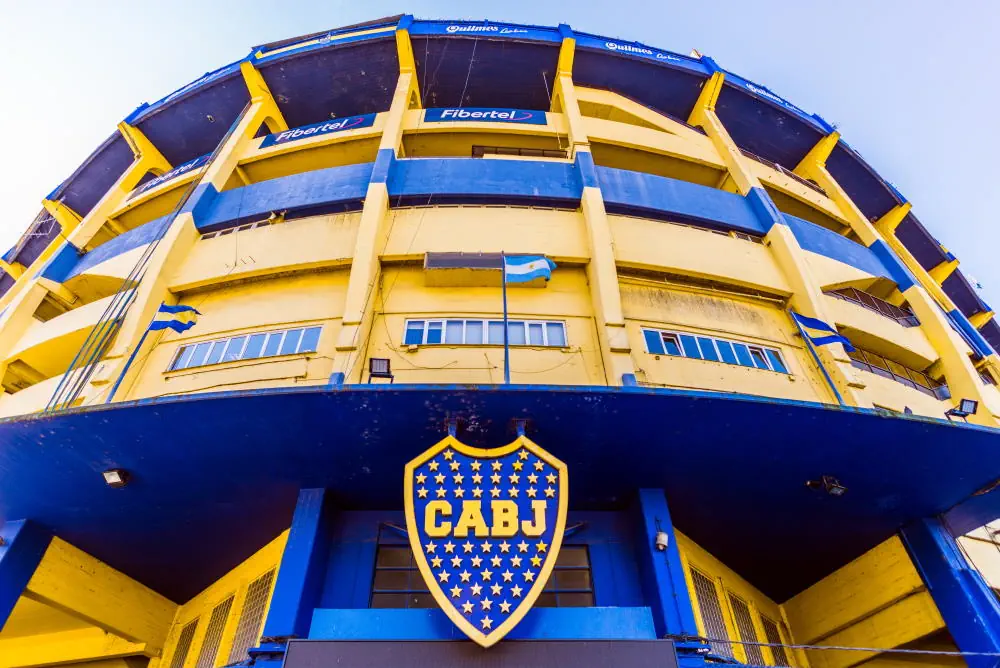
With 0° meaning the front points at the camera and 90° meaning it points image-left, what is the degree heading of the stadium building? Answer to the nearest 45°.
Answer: approximately 0°
